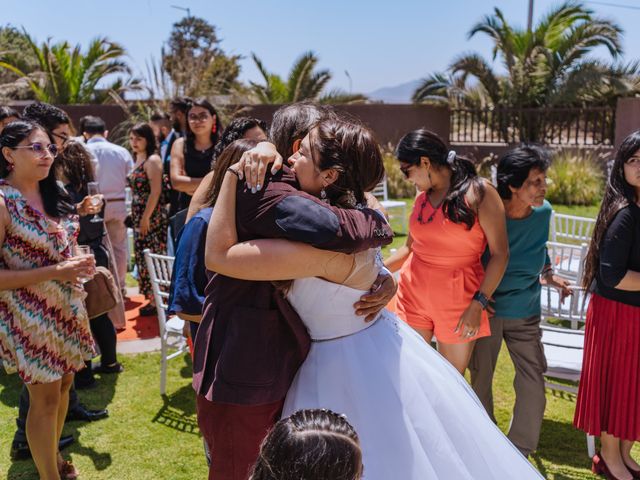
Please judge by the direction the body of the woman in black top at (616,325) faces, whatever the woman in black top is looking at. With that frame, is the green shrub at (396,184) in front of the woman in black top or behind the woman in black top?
behind

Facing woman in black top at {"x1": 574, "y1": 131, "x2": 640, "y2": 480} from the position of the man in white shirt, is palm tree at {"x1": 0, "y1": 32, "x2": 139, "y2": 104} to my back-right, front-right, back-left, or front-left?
back-left

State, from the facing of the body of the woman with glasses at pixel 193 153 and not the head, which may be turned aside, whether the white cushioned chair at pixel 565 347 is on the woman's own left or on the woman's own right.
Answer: on the woman's own left

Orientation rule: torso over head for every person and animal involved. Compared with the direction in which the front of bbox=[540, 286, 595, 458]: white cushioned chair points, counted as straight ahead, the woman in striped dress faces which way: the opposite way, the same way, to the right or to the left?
to the left

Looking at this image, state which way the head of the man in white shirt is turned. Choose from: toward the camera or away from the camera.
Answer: away from the camera

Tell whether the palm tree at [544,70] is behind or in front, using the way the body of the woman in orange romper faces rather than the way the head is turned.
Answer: behind

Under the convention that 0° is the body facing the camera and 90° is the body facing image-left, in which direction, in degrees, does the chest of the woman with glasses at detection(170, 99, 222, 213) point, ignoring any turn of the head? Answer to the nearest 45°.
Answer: approximately 0°

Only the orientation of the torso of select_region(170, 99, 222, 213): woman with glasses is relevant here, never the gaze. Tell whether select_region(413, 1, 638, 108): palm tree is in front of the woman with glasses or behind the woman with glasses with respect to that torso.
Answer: behind
